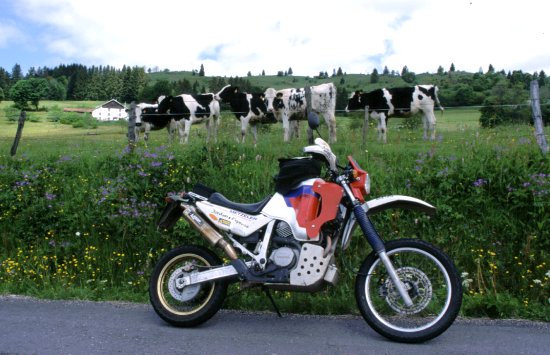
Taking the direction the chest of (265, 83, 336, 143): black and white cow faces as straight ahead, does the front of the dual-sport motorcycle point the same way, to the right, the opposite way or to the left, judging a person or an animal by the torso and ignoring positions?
the opposite way

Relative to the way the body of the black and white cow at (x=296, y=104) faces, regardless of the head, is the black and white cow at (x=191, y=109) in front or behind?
in front

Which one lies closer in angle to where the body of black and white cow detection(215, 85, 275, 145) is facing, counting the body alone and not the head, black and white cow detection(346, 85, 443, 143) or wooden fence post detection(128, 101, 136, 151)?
the wooden fence post

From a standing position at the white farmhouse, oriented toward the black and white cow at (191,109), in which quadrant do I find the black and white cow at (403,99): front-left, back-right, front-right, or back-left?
front-left

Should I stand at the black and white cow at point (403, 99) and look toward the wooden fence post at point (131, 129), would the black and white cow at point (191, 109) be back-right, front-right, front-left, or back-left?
front-right

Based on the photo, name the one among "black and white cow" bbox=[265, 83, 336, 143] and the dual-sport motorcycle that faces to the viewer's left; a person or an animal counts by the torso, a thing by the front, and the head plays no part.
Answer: the black and white cow

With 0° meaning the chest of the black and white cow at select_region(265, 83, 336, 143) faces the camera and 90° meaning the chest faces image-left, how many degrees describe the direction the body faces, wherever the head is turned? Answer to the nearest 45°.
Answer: approximately 90°

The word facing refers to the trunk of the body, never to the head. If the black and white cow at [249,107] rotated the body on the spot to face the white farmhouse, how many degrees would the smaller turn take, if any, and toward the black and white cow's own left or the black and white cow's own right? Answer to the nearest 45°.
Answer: approximately 90° to the black and white cow's own right

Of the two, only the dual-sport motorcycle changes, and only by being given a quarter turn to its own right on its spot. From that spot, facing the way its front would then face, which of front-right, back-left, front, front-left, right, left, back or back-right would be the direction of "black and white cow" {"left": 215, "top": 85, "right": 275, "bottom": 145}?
back

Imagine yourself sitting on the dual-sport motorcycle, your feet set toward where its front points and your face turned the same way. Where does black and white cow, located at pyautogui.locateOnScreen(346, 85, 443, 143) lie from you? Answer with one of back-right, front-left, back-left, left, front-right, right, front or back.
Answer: left
